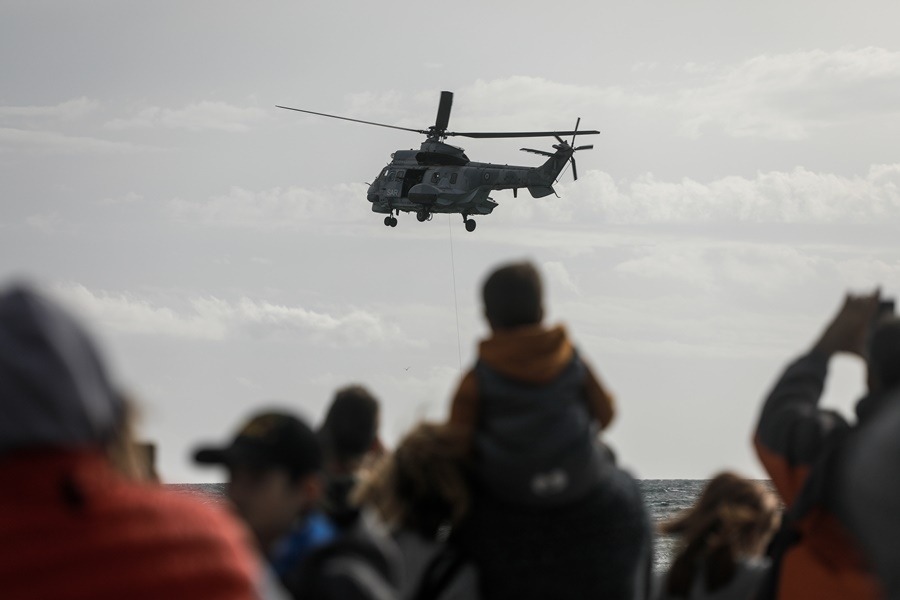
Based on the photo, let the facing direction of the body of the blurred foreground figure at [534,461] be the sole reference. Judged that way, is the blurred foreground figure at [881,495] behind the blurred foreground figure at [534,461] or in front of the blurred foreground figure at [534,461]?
behind

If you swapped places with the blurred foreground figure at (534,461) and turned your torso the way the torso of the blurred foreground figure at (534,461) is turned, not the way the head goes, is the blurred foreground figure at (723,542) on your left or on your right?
on your right

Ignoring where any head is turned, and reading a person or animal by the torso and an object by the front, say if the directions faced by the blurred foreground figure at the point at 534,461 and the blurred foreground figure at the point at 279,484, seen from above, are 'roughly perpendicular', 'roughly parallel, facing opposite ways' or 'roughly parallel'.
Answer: roughly perpendicular

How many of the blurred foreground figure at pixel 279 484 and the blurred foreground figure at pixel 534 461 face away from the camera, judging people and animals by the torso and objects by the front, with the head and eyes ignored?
1

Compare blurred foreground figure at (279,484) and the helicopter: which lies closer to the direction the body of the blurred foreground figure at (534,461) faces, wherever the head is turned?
the helicopter

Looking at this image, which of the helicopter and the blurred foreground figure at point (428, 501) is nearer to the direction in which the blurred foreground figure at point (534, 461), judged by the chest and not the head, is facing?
the helicopter

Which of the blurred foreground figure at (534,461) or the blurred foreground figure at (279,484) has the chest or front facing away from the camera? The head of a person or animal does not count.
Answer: the blurred foreground figure at (534,461)

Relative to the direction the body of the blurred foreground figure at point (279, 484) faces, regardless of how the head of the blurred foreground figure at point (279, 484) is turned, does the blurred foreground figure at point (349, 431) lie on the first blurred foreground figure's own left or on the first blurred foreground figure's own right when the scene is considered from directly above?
on the first blurred foreground figure's own right

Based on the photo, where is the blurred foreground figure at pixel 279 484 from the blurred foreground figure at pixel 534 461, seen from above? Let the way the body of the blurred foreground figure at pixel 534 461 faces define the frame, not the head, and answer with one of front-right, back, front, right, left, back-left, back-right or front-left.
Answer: back-left

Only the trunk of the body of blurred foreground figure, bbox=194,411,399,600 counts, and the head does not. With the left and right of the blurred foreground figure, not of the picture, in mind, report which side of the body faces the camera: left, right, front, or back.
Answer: left

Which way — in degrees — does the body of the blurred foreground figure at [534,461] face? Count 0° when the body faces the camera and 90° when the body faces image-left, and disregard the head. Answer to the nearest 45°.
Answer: approximately 180°
